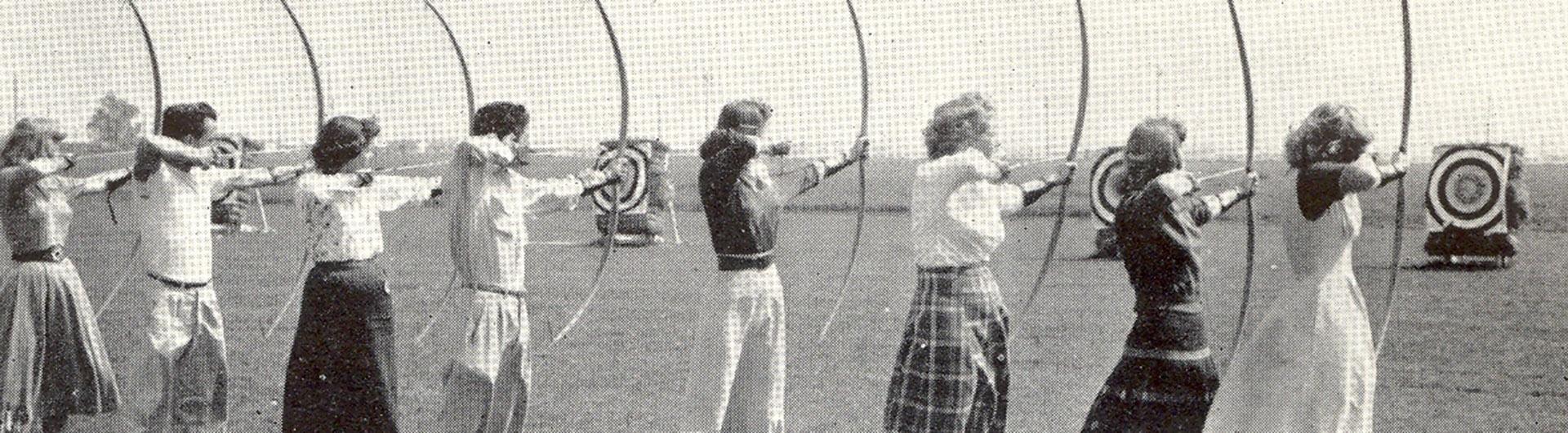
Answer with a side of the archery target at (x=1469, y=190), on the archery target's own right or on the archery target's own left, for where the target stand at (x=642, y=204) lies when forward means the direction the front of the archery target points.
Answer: on the archery target's own right

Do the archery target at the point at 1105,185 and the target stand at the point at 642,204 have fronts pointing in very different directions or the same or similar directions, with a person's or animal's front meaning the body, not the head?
same or similar directions

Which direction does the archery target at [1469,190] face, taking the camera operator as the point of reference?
facing the viewer

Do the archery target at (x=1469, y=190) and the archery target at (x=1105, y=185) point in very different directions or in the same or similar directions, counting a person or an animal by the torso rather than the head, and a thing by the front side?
same or similar directions

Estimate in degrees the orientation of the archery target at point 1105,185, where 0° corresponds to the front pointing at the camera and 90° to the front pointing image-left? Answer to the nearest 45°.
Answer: approximately 0°

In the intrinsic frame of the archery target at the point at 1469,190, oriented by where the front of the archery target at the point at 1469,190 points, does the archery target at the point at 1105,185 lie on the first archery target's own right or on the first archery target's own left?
on the first archery target's own right

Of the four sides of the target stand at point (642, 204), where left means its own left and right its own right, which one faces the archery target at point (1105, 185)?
left
